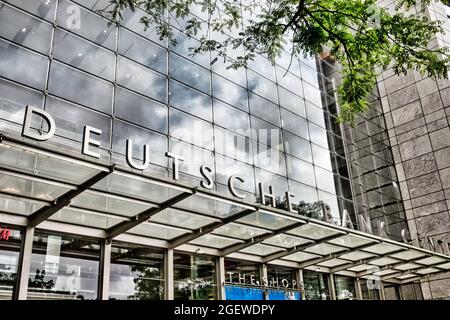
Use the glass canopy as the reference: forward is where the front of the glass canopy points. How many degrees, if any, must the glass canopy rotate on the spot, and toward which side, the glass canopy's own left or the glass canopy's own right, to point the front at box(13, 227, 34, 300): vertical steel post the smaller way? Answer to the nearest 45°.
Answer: approximately 135° to the glass canopy's own right

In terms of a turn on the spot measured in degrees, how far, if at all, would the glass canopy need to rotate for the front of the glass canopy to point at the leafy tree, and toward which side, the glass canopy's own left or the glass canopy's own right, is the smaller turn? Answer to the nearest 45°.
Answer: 0° — it already faces it

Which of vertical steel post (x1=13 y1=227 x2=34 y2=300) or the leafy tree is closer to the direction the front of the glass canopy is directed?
the leafy tree

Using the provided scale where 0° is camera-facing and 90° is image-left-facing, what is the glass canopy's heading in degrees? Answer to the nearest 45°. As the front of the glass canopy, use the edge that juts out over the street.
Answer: approximately 315°
